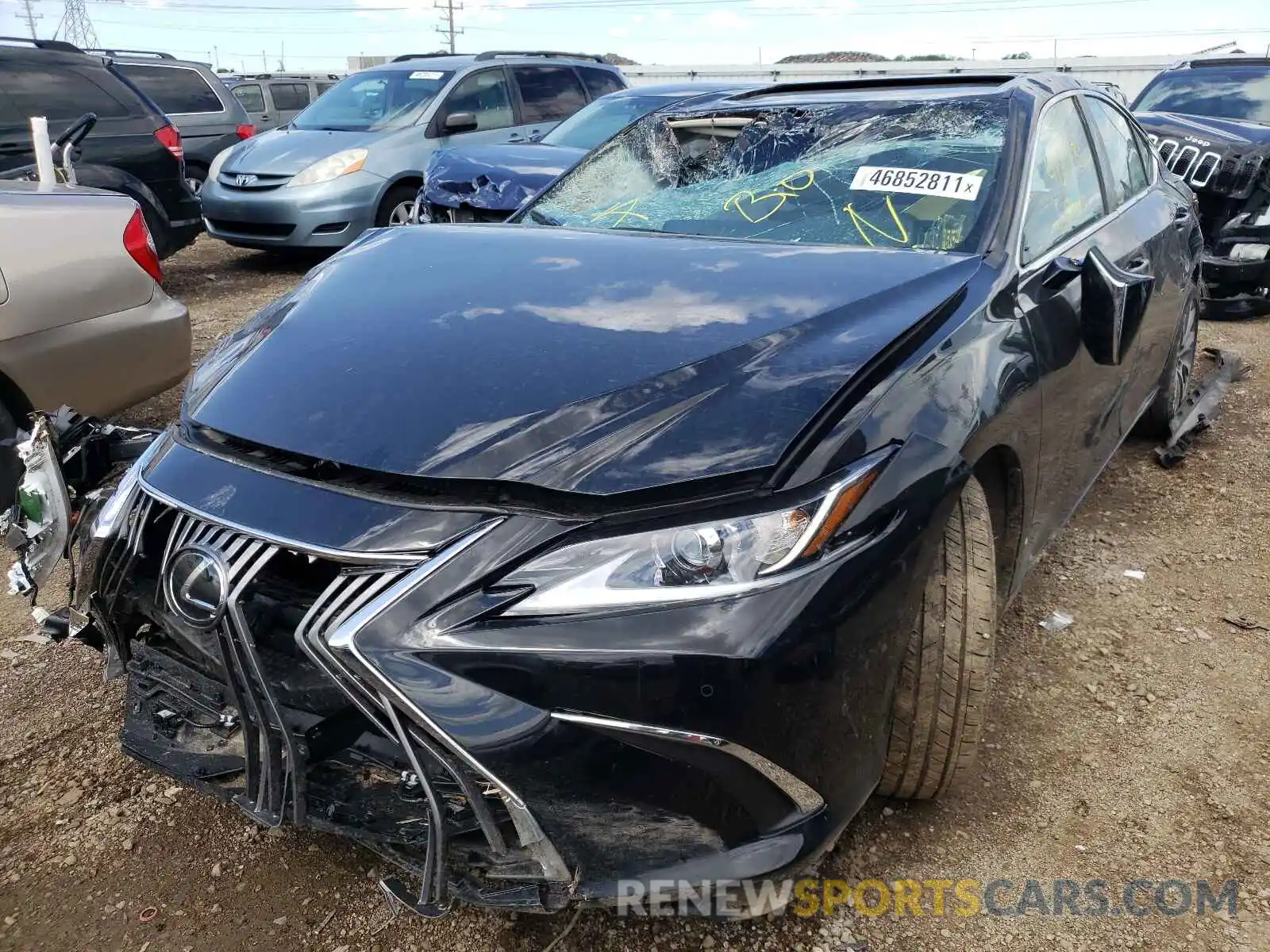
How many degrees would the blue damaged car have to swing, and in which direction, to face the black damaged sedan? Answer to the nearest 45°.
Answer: approximately 45° to its left

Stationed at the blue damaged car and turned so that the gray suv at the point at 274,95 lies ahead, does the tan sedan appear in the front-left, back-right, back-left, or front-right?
back-left

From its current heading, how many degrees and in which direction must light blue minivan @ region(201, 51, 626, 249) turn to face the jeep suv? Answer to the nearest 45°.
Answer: approximately 90° to its left

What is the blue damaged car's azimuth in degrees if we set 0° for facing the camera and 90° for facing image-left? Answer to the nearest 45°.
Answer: approximately 45°

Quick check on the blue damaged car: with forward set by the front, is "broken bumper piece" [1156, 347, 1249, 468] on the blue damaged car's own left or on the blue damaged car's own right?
on the blue damaged car's own left

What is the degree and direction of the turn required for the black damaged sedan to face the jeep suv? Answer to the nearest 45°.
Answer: approximately 180°
